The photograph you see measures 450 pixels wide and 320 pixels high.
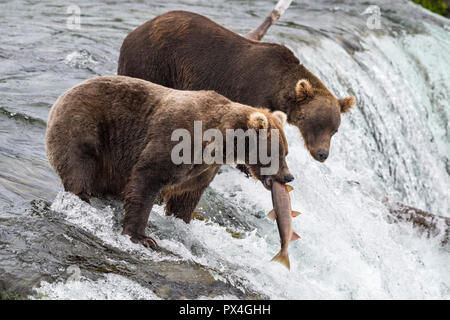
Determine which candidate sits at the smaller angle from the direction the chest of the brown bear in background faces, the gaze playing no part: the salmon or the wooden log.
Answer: the salmon

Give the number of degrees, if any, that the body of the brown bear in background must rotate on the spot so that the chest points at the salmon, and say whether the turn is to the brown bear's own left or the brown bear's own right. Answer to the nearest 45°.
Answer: approximately 45° to the brown bear's own right

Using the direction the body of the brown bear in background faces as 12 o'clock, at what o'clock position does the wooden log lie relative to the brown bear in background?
The wooden log is roughly at 8 o'clock from the brown bear in background.

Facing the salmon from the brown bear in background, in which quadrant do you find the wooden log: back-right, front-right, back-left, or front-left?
back-left
